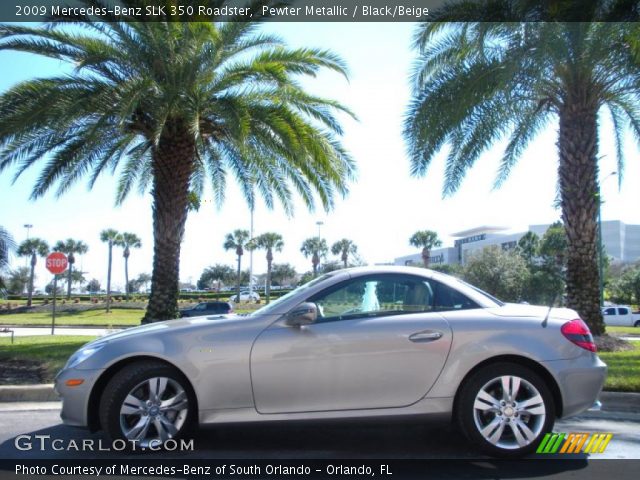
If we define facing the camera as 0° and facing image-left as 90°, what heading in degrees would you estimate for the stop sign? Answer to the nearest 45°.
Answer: approximately 0°

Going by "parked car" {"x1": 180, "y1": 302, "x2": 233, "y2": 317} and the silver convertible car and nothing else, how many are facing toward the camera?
0

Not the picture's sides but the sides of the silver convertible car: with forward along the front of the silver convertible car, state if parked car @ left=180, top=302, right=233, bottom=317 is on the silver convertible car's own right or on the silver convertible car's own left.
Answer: on the silver convertible car's own right

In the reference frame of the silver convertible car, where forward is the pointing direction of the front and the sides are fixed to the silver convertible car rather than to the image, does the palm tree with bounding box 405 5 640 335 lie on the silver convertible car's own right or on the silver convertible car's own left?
on the silver convertible car's own right

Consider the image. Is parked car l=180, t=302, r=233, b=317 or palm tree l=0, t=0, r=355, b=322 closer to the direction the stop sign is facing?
the palm tree

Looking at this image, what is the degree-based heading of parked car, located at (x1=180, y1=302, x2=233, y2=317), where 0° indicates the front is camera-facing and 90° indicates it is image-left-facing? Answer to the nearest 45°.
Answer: approximately 90°

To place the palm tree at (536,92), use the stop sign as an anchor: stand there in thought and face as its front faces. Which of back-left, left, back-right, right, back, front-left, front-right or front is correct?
front-left

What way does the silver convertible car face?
to the viewer's left

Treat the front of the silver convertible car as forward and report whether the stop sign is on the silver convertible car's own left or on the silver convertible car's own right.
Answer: on the silver convertible car's own right

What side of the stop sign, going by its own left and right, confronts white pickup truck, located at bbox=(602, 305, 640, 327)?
left

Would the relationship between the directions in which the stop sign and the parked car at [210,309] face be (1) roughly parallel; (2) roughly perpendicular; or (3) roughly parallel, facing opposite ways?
roughly perpendicular
